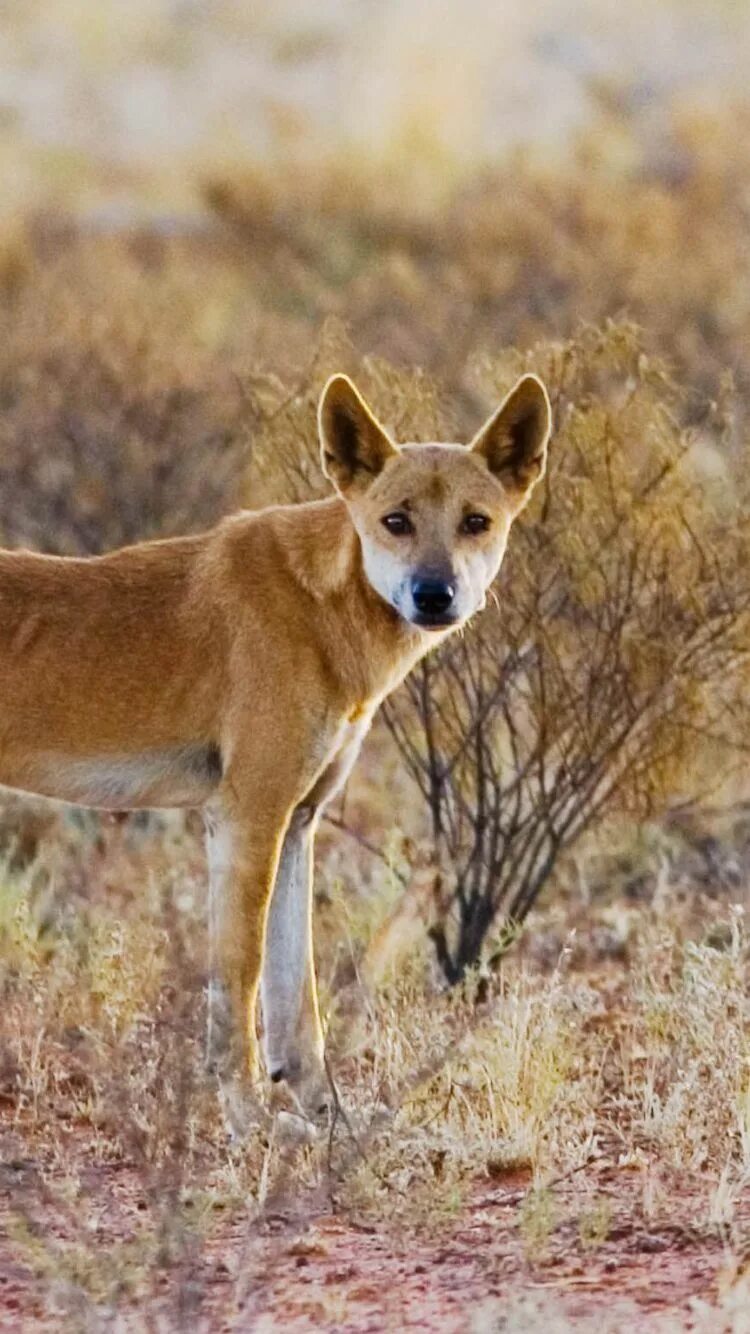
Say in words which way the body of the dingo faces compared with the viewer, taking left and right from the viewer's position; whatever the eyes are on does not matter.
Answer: facing to the right of the viewer
